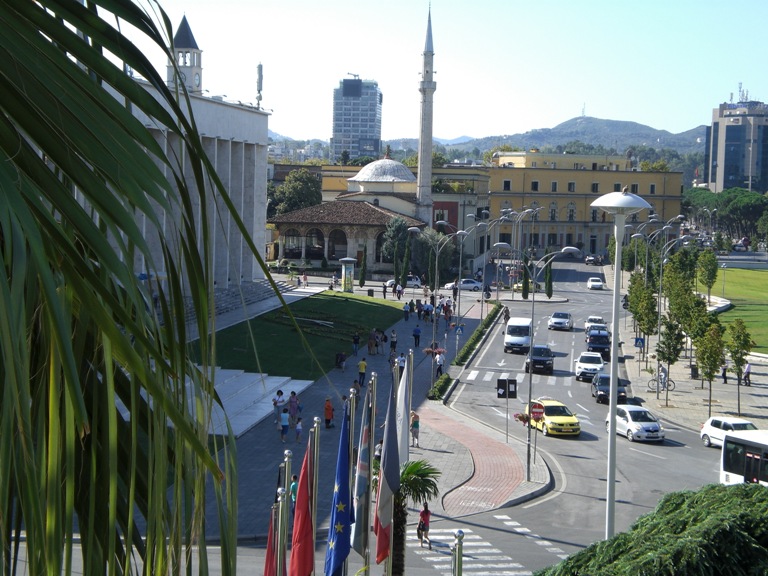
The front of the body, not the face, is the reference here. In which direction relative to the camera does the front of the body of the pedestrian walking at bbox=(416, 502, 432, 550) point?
away from the camera

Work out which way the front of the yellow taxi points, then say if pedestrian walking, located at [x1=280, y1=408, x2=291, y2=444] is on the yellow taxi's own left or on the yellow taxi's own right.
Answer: on the yellow taxi's own right

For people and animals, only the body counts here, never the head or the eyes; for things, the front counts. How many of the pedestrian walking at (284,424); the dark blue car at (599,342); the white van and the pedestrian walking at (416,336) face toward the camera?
2

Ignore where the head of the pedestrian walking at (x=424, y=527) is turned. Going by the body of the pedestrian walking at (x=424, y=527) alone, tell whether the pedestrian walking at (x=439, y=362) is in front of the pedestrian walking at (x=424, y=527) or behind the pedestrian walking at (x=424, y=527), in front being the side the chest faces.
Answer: in front

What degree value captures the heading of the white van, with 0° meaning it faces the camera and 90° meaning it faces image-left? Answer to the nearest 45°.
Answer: approximately 0°

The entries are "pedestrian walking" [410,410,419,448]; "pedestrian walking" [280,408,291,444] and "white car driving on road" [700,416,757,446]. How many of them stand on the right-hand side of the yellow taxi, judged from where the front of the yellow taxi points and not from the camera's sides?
2
